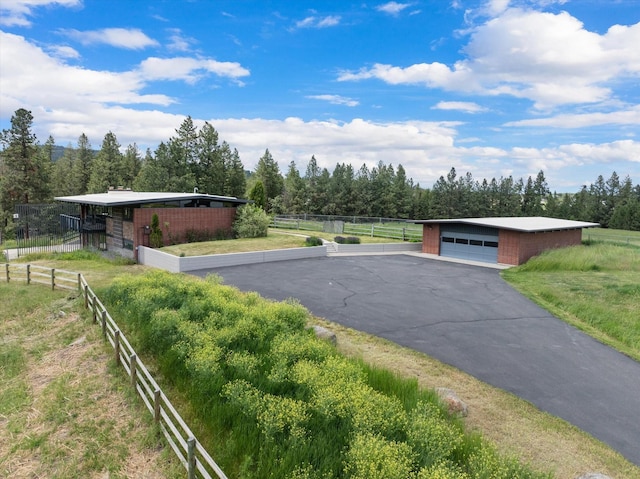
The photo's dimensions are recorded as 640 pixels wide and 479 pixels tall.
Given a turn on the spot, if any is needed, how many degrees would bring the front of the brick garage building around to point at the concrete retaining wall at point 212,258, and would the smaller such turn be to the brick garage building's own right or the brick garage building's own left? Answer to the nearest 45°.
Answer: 0° — it already faces it

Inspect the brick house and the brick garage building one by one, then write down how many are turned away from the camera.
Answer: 0

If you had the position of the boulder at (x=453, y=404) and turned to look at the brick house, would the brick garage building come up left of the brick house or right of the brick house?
right

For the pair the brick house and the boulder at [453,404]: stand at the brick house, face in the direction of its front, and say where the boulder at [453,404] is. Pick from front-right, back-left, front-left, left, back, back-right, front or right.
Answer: front-left

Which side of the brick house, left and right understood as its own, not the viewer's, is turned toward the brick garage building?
left

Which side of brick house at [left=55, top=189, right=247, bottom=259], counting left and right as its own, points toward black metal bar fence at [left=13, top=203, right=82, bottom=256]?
right

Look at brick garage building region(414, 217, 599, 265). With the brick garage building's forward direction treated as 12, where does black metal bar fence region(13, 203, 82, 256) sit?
The black metal bar fence is roughly at 1 o'clock from the brick garage building.

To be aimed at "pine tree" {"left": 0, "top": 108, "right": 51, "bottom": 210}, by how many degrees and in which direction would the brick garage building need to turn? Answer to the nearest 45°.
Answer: approximately 45° to its right

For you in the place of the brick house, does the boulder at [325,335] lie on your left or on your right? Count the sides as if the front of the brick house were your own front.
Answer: on your left

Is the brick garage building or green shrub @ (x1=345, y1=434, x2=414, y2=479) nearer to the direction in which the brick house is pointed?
the green shrub

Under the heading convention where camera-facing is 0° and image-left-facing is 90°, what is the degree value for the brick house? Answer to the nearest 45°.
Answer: approximately 45°

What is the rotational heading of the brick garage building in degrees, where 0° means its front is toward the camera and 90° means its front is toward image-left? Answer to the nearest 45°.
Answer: approximately 45°
